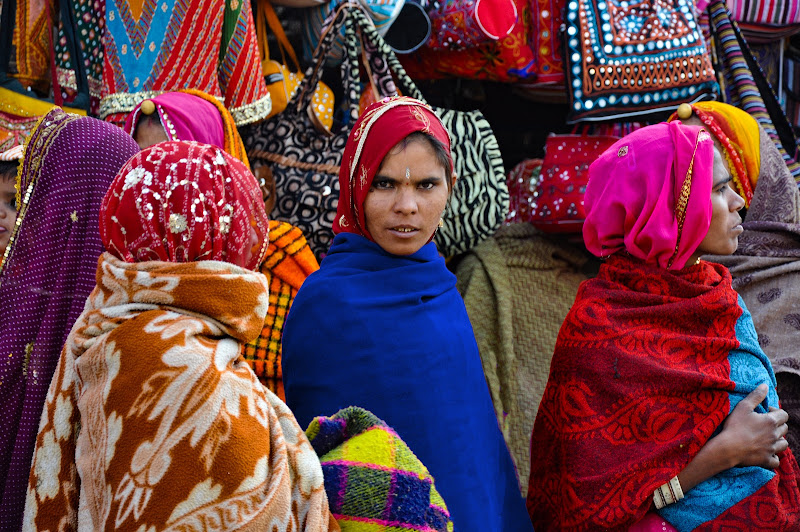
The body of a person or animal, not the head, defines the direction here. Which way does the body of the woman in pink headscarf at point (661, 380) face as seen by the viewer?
to the viewer's right

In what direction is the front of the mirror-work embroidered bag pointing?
toward the camera

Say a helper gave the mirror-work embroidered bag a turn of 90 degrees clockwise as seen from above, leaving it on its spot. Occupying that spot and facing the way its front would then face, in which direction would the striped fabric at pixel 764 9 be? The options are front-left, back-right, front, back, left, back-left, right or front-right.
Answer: back-right

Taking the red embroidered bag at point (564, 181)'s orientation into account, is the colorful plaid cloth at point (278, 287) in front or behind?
in front

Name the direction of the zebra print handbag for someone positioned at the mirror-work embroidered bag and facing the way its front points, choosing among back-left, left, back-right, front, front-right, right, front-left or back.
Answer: front-right

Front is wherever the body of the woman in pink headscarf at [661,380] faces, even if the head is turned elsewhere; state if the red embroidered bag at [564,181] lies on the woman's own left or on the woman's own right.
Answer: on the woman's own left

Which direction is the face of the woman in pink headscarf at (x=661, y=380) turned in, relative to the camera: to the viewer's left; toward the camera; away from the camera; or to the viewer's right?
to the viewer's right

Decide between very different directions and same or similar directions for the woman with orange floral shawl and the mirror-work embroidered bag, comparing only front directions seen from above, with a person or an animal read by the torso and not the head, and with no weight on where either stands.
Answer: very different directions

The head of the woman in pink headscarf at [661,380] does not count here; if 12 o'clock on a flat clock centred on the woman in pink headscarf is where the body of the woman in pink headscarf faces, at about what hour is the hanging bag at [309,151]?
The hanging bag is roughly at 7 o'clock from the woman in pink headscarf.

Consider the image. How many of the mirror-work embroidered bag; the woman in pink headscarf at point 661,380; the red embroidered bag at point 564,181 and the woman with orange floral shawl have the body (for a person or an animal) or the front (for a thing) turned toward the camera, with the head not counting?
2

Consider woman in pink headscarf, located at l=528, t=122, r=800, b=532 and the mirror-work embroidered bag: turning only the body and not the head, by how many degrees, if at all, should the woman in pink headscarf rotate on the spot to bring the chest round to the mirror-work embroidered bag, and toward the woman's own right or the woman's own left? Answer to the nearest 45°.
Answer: approximately 90° to the woman's own left

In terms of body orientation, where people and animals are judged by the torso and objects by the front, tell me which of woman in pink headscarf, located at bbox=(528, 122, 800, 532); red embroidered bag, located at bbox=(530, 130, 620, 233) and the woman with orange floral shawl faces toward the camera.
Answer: the red embroidered bag

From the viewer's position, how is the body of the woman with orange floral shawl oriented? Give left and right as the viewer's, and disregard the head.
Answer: facing away from the viewer and to the right of the viewer

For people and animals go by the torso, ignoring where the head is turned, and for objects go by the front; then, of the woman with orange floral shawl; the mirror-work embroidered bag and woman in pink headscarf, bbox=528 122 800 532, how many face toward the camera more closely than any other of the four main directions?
1
